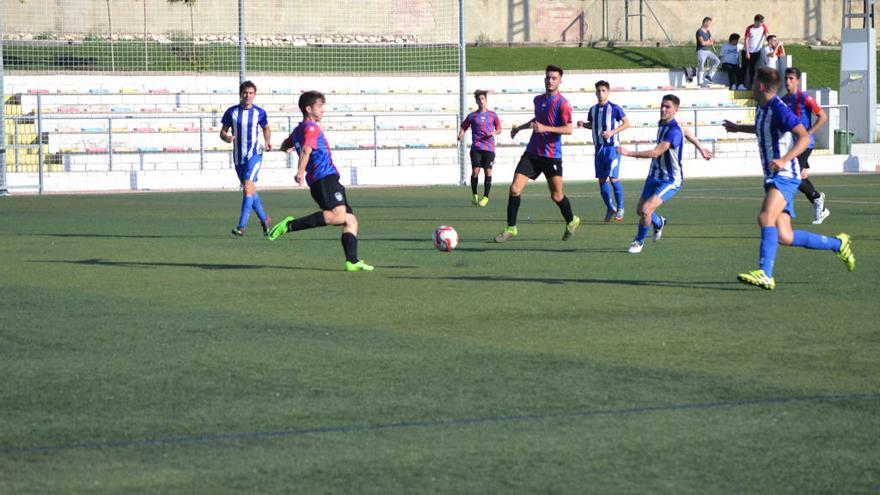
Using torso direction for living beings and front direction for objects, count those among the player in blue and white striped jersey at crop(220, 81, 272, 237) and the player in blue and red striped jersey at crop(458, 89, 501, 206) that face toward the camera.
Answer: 2

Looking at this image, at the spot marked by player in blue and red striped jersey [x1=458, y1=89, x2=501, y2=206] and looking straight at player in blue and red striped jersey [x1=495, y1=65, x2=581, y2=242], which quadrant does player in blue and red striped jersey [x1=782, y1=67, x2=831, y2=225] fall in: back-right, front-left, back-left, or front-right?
front-left

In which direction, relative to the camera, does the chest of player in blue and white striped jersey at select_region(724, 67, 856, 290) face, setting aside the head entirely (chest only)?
to the viewer's left

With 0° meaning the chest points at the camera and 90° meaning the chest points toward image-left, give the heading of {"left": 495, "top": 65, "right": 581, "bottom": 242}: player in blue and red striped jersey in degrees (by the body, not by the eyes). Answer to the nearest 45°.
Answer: approximately 45°

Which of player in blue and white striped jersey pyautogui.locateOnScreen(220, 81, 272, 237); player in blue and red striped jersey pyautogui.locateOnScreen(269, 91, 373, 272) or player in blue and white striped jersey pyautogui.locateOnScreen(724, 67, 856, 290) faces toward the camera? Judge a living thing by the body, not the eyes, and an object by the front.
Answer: player in blue and white striped jersey pyautogui.locateOnScreen(220, 81, 272, 237)

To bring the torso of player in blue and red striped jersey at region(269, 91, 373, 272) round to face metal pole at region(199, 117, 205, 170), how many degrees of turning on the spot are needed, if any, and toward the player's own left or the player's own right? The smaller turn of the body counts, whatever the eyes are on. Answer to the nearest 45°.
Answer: approximately 90° to the player's own left

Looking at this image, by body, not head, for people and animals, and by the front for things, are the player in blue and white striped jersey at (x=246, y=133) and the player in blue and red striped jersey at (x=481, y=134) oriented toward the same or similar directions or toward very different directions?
same or similar directions

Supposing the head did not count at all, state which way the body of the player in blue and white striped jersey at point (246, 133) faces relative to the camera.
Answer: toward the camera

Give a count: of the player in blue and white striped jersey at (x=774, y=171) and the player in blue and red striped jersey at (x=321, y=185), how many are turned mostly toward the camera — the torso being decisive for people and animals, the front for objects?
0

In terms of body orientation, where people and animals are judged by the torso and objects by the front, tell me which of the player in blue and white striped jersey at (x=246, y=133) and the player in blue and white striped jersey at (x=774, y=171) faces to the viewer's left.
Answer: the player in blue and white striped jersey at (x=774, y=171)

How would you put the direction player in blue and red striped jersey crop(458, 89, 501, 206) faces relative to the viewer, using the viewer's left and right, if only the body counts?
facing the viewer

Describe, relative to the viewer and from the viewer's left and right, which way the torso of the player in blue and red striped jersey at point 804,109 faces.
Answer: facing the viewer and to the left of the viewer

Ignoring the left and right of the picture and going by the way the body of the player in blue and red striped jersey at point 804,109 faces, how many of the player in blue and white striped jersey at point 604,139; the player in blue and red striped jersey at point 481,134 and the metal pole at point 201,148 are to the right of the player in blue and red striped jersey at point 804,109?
3

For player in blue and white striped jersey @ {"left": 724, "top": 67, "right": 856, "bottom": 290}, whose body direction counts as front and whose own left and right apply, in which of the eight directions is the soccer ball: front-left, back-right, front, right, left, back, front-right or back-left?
front-right

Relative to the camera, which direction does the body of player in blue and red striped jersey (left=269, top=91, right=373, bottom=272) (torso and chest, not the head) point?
to the viewer's right

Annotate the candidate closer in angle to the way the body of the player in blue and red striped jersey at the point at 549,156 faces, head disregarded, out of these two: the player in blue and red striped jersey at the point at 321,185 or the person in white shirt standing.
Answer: the player in blue and red striped jersey

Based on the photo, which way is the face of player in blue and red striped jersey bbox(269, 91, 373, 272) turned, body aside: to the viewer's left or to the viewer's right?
to the viewer's right

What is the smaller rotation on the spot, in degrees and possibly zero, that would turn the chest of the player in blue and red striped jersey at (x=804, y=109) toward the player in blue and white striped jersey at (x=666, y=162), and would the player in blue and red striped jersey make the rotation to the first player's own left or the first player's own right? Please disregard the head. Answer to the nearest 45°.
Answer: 0° — they already face them
